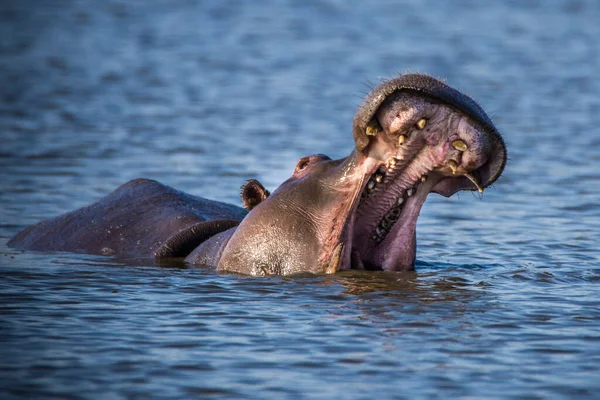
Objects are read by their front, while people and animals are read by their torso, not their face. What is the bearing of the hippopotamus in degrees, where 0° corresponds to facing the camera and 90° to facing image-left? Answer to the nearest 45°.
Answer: approximately 315°
